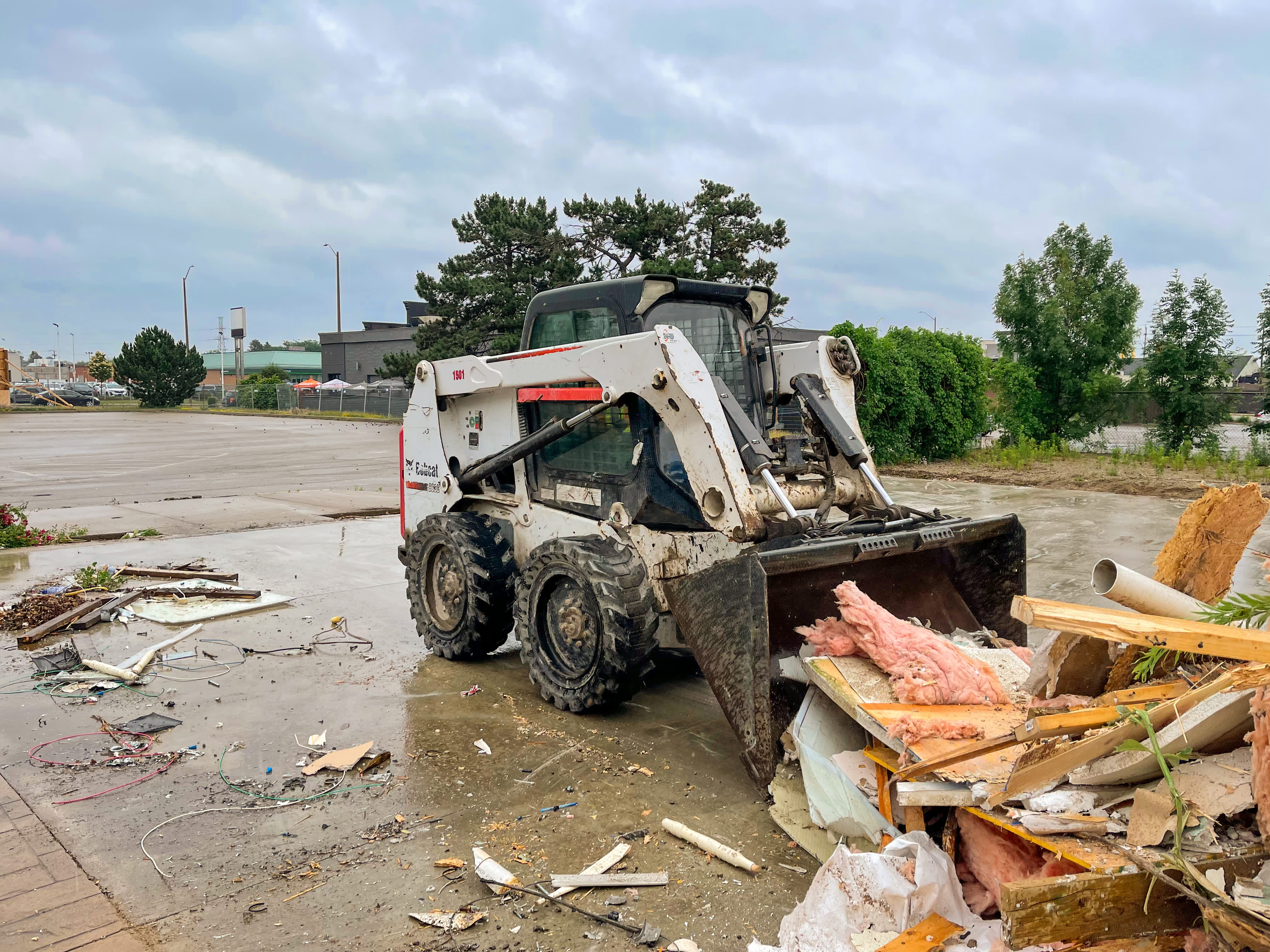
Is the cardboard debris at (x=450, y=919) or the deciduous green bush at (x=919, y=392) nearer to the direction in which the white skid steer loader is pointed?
the cardboard debris

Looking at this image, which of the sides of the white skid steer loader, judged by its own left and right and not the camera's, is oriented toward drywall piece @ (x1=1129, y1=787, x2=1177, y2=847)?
front

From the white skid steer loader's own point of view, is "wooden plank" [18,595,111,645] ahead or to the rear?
to the rear

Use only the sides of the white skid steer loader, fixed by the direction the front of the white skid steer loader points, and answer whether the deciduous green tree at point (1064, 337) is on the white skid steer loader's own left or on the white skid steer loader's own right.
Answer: on the white skid steer loader's own left

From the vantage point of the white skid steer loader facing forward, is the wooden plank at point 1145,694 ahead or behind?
ahead

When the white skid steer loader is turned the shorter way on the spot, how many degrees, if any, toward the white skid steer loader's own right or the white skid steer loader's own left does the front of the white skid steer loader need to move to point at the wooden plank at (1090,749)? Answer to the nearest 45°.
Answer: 0° — it already faces it

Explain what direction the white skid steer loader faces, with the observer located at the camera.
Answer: facing the viewer and to the right of the viewer

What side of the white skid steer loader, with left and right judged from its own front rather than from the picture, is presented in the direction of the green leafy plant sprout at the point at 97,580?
back

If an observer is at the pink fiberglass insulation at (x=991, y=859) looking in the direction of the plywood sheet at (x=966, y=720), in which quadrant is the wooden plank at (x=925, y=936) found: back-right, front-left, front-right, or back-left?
back-left

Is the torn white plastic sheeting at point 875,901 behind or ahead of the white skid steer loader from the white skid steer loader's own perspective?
ahead

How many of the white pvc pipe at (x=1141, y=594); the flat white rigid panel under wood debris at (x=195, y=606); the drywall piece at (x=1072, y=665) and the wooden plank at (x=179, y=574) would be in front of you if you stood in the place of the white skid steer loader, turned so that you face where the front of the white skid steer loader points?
2

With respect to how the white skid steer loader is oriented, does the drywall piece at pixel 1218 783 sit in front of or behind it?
in front
